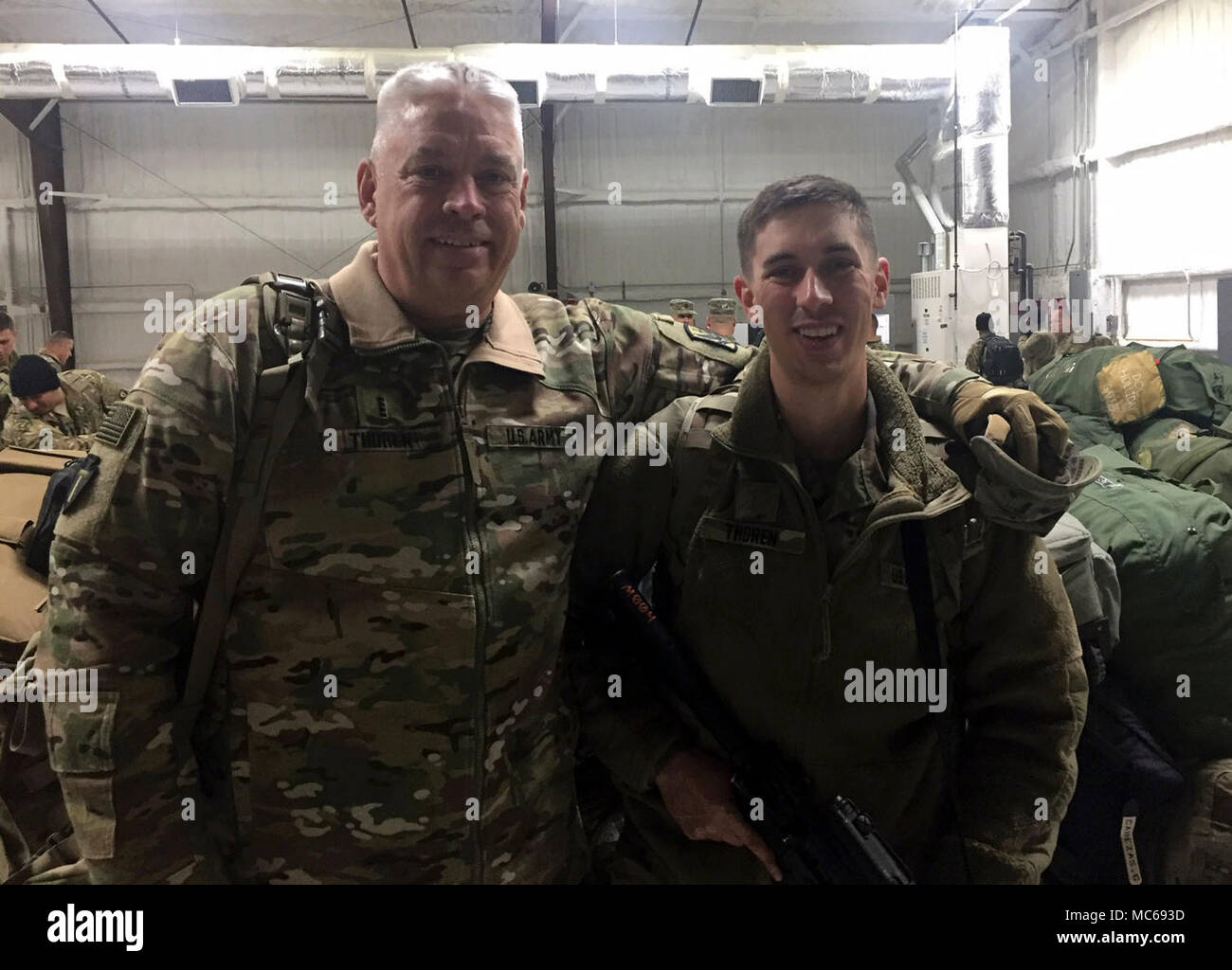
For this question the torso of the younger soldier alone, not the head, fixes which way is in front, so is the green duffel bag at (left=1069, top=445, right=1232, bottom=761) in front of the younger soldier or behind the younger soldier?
behind

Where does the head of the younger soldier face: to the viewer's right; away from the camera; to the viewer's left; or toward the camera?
toward the camera

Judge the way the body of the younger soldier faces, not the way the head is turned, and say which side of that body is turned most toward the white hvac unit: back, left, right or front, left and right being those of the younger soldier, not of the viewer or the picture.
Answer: back

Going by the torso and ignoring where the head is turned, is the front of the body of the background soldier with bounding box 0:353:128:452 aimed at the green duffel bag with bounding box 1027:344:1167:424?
no

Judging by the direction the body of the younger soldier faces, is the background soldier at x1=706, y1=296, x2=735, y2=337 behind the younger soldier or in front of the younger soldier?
behind

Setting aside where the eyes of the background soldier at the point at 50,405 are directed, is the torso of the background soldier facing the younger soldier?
no

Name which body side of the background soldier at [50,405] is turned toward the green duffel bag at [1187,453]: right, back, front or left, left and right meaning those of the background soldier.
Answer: left

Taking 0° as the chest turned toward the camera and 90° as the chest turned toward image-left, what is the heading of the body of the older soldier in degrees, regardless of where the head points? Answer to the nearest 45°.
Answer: approximately 315°

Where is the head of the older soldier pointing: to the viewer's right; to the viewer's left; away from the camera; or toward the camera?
toward the camera

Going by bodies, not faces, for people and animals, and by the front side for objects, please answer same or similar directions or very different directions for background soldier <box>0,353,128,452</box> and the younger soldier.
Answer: same or similar directions

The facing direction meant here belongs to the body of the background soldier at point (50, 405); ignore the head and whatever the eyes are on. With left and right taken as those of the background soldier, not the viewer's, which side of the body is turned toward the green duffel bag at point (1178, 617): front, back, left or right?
left

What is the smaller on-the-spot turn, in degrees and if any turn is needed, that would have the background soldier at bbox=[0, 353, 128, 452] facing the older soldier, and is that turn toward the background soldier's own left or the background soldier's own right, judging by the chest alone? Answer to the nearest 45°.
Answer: approximately 45° to the background soldier's own left

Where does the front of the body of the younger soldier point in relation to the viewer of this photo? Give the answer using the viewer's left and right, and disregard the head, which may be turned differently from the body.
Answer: facing the viewer

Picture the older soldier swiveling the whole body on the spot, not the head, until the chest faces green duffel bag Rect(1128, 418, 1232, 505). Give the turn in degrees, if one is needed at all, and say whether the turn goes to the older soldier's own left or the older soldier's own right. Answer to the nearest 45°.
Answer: approximately 90° to the older soldier's own left

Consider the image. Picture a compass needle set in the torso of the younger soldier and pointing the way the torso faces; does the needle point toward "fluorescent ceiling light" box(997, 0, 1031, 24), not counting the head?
no
